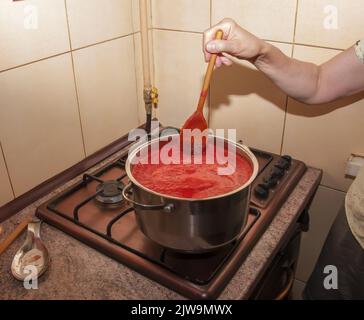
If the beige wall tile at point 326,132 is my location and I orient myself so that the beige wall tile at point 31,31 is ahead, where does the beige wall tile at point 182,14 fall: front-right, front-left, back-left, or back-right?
front-right

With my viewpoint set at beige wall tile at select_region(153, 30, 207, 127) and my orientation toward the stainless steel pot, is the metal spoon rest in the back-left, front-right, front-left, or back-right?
front-right

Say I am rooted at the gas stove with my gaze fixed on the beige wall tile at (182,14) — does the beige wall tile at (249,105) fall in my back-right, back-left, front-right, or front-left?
front-right

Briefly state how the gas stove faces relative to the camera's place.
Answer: facing the viewer and to the right of the viewer

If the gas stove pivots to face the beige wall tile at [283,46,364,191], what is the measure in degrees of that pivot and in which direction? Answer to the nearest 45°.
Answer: approximately 90° to its left
